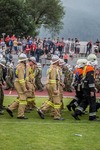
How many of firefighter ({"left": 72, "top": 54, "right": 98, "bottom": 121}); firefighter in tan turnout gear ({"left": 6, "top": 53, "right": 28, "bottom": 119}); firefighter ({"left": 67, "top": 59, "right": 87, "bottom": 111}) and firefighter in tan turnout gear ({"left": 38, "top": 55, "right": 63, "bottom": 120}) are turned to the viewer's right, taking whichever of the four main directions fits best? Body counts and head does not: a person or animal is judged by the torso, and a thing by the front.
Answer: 4

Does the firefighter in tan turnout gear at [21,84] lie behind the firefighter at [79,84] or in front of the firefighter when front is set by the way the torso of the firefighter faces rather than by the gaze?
behind

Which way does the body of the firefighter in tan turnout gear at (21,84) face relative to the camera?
to the viewer's right

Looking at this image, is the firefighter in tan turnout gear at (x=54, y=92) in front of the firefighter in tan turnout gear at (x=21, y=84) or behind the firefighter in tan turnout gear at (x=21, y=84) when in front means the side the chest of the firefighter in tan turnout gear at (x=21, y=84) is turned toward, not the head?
in front

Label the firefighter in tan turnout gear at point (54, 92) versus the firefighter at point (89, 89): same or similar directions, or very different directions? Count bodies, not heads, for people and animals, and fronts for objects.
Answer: same or similar directions

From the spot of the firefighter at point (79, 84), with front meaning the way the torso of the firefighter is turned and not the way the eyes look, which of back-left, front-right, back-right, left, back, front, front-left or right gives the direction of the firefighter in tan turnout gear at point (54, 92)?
back-right

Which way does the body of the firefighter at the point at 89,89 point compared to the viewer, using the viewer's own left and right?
facing to the right of the viewer

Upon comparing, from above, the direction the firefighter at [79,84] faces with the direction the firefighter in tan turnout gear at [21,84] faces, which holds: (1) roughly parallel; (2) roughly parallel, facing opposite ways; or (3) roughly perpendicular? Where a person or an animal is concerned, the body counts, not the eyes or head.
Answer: roughly parallel

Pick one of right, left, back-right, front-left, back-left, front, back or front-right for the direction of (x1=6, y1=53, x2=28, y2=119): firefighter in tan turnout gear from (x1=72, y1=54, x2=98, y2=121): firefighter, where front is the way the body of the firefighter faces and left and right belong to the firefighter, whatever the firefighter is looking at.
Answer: back

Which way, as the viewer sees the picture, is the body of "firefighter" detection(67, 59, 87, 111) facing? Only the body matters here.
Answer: to the viewer's right

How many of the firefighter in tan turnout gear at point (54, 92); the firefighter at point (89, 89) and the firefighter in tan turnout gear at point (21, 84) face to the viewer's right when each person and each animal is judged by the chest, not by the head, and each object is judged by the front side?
3

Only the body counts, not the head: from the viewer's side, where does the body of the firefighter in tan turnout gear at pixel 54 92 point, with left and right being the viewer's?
facing to the right of the viewer

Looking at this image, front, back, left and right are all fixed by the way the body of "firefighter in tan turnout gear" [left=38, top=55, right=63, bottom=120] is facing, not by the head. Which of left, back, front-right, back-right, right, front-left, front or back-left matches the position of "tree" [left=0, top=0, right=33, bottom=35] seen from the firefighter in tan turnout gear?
left

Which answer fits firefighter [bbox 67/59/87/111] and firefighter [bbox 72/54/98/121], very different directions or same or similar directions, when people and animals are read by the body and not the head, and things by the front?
same or similar directions

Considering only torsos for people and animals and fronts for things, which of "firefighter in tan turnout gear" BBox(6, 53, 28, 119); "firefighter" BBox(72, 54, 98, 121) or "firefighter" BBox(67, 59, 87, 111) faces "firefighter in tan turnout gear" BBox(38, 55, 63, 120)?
"firefighter in tan turnout gear" BBox(6, 53, 28, 119)
